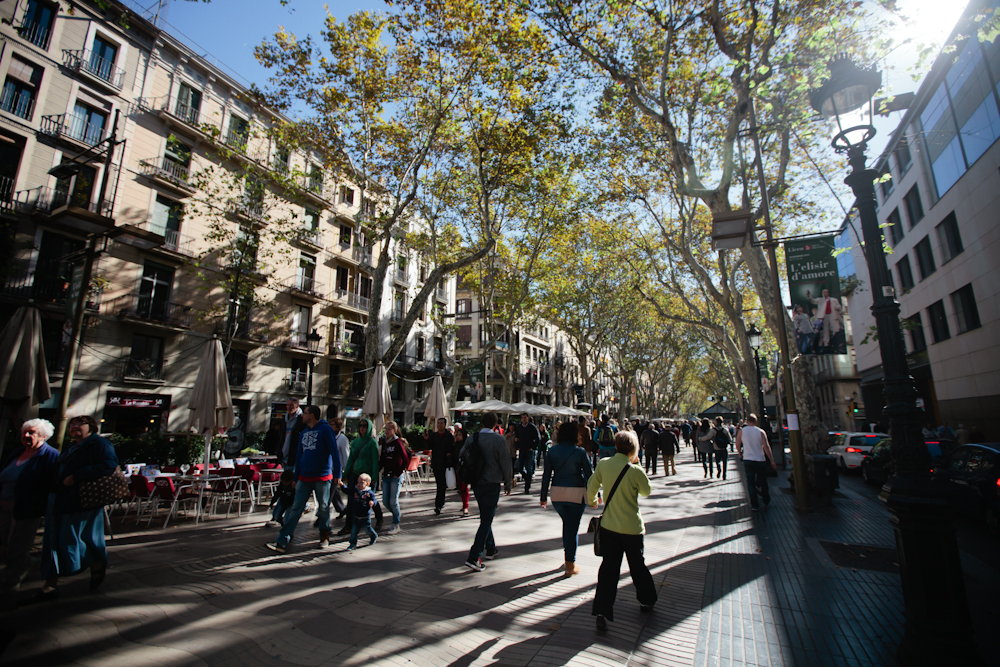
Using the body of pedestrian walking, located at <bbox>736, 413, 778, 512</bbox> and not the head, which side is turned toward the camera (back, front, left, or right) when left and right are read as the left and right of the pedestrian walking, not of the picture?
back

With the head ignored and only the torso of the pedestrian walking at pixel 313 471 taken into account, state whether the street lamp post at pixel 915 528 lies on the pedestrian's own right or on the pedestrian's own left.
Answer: on the pedestrian's own left

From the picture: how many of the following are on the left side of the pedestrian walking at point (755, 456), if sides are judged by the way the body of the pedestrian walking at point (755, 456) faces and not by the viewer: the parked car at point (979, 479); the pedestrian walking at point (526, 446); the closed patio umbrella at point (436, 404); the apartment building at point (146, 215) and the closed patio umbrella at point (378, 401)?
4

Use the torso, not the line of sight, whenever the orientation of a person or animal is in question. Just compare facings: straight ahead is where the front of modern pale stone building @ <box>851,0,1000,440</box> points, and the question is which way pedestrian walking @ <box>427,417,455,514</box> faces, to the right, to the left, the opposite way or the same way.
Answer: to the left

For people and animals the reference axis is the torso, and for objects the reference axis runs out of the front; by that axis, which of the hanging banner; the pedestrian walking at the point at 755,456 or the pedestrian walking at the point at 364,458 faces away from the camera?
the pedestrian walking at the point at 755,456

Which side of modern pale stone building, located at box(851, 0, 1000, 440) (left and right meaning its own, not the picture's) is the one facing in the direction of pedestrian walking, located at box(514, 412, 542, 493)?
front

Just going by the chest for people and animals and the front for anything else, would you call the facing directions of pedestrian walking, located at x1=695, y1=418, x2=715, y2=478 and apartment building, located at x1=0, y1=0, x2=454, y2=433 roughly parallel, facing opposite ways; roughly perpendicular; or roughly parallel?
roughly perpendicular

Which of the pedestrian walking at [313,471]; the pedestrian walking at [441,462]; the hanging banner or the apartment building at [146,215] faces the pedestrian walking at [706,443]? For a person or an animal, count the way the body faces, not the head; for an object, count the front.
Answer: the apartment building

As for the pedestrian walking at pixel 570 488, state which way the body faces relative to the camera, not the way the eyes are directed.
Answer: away from the camera

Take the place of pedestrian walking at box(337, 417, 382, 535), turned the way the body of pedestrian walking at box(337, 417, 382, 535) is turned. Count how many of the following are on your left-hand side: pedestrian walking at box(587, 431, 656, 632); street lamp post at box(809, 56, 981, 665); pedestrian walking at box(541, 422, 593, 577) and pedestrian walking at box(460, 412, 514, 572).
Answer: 4

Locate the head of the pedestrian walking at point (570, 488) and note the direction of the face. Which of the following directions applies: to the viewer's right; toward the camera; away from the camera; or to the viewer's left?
away from the camera

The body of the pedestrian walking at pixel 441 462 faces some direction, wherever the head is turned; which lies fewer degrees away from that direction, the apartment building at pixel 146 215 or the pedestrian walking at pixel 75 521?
the pedestrian walking

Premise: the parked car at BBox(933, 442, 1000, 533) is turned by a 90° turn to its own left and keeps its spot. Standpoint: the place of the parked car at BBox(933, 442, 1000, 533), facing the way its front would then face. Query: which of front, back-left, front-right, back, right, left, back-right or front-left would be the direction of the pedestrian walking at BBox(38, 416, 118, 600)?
front
